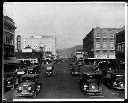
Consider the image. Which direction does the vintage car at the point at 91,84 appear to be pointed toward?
away from the camera

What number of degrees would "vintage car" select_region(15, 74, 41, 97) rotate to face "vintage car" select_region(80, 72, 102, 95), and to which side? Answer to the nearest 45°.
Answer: approximately 135° to its left

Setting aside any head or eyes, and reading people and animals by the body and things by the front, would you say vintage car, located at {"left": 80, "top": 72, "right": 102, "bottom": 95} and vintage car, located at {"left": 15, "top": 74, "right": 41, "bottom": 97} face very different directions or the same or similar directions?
very different directions

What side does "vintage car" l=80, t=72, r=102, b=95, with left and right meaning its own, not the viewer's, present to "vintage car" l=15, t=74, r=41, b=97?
left

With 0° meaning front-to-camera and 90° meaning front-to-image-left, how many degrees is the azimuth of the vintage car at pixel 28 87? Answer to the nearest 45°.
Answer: approximately 45°

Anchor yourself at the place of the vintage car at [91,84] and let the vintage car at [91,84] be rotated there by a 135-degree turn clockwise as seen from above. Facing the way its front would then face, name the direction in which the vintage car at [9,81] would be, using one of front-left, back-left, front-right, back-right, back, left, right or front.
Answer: back-right

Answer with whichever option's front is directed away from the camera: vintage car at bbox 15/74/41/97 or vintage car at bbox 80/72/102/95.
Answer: vintage car at bbox 80/72/102/95

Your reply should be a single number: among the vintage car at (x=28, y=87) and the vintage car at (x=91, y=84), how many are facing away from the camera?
1
